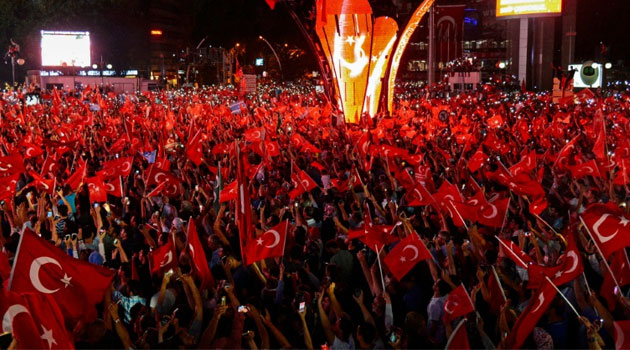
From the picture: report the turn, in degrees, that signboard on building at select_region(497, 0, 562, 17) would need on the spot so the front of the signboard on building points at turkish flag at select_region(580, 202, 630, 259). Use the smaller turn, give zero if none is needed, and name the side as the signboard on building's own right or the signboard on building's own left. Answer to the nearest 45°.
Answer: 0° — it already faces it

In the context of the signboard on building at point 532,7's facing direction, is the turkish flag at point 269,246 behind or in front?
in front

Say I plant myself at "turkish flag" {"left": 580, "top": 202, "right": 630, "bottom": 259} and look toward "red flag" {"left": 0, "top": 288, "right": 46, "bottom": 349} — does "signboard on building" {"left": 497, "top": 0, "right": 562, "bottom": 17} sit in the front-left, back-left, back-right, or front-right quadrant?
back-right

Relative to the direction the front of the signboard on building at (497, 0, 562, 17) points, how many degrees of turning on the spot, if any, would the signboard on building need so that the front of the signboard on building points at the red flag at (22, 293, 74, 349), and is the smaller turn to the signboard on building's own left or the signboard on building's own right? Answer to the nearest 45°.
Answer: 0° — it already faces it

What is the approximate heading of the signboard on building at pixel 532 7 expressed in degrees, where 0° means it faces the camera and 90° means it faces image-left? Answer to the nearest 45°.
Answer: approximately 0°

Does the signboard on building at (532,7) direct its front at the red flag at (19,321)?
yes

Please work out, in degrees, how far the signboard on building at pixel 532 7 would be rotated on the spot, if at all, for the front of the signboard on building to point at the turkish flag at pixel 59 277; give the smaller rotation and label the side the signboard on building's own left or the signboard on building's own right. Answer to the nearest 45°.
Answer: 0° — it already faces it

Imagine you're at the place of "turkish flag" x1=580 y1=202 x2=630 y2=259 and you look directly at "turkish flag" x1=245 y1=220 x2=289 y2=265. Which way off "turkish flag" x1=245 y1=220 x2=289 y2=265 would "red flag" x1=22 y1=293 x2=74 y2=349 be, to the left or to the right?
left
